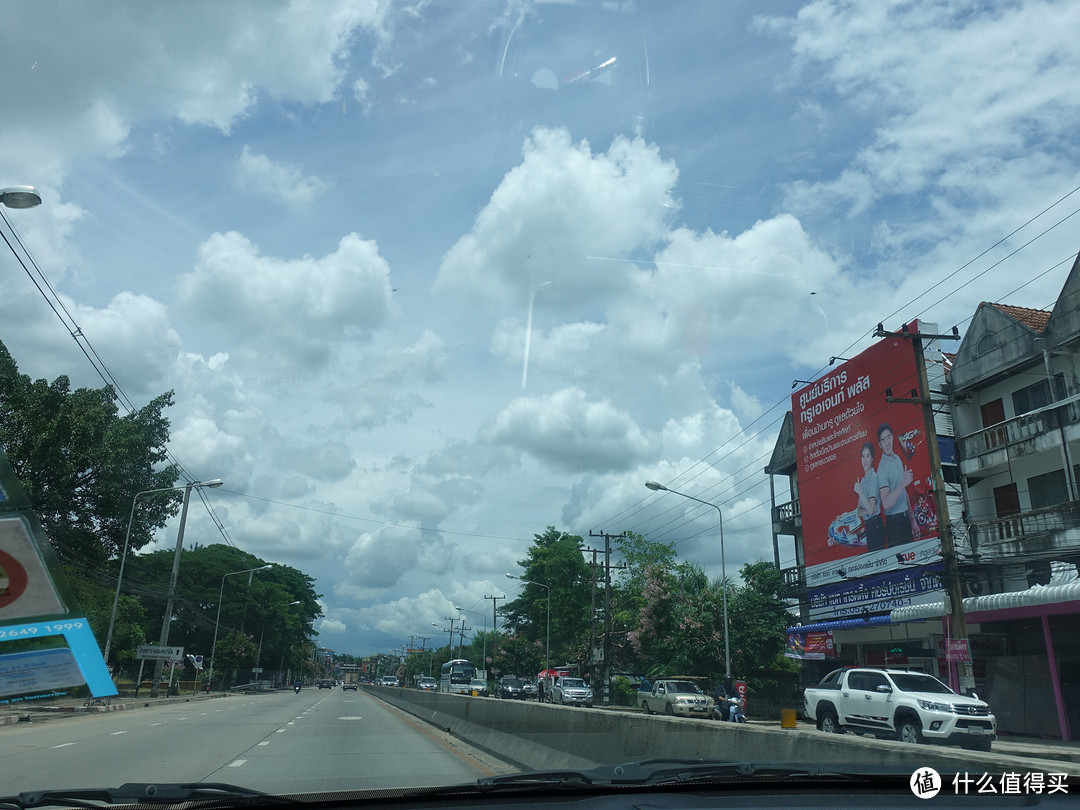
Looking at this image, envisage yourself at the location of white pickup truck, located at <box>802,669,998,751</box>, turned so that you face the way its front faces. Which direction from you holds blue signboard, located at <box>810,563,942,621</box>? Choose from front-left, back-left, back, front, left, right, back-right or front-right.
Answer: back-left

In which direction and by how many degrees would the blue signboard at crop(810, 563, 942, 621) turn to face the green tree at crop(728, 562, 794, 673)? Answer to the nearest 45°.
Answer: approximately 90° to its right

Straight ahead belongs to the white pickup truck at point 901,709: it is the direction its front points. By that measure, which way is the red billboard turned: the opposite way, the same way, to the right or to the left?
to the right

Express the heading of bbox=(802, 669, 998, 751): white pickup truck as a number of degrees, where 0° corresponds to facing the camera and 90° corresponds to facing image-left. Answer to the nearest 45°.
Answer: approximately 315°

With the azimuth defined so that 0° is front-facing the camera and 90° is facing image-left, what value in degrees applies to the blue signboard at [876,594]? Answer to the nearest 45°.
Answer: approximately 45°

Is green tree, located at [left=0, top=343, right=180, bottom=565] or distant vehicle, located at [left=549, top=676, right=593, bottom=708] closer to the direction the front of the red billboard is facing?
the green tree

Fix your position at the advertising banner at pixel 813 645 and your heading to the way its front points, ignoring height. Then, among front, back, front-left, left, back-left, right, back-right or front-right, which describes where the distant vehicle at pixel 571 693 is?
back-right

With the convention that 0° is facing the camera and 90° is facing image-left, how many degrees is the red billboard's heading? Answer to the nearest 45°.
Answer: approximately 45°

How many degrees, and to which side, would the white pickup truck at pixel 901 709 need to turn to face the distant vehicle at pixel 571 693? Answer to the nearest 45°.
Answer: approximately 180°
